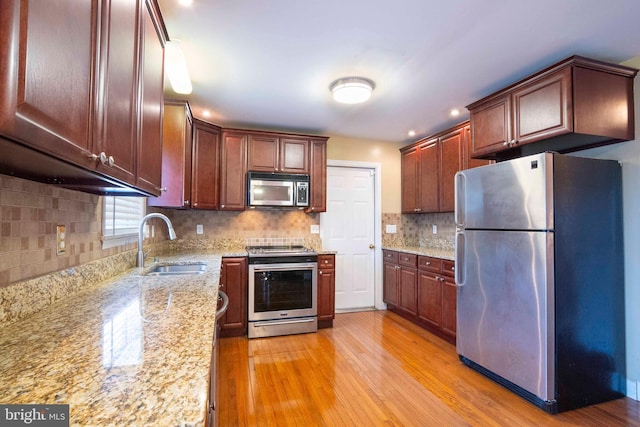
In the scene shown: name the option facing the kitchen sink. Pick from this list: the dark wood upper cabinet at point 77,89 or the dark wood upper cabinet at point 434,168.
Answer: the dark wood upper cabinet at point 434,168

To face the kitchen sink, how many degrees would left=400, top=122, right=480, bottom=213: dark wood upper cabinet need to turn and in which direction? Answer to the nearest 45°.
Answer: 0° — it already faces it

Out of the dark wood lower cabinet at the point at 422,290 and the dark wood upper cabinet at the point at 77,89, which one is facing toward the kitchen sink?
the dark wood lower cabinet

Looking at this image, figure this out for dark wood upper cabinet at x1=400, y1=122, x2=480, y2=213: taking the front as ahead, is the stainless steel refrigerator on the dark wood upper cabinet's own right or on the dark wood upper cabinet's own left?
on the dark wood upper cabinet's own left

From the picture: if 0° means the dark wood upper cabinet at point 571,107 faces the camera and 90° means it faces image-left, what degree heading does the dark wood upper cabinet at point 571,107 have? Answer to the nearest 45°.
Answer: approximately 45°

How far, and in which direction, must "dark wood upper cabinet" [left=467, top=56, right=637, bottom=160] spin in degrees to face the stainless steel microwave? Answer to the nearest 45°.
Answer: approximately 45° to its right

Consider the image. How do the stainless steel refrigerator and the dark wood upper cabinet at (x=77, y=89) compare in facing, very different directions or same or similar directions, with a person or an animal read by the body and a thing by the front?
very different directions

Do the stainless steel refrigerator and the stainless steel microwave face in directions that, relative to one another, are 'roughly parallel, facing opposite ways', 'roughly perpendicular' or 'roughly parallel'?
roughly perpendicular

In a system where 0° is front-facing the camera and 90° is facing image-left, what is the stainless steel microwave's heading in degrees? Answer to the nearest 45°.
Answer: approximately 0°

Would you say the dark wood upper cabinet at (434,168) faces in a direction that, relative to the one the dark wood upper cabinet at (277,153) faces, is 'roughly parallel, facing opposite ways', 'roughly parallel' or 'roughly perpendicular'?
roughly perpendicular

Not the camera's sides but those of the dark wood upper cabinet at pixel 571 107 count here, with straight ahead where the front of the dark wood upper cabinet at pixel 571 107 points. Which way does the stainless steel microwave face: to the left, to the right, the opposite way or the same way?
to the left

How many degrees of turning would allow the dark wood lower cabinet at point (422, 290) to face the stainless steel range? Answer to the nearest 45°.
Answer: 0° — it already faces it

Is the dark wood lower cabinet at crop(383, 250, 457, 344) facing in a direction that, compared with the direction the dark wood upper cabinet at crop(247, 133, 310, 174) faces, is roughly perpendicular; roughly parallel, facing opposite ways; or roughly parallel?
roughly perpendicular
